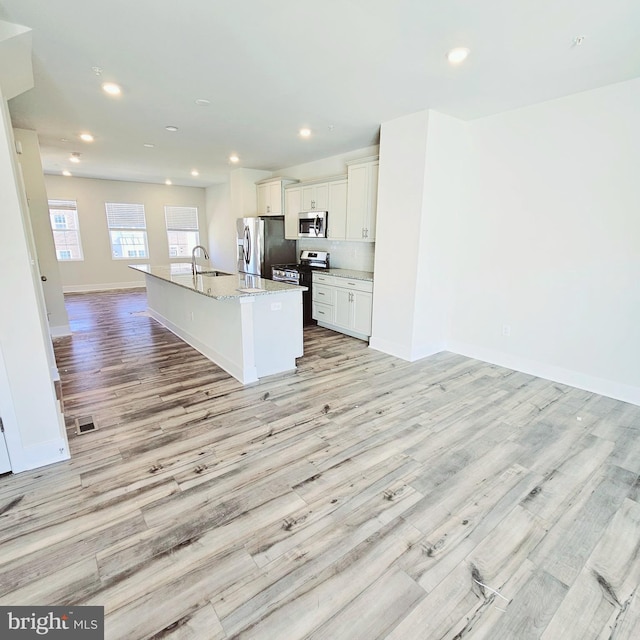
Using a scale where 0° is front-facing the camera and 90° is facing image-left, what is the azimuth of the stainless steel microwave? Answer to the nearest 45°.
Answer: approximately 45°

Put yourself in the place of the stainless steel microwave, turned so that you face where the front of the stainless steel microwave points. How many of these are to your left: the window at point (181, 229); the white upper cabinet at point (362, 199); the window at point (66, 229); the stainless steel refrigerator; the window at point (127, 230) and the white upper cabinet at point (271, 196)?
1

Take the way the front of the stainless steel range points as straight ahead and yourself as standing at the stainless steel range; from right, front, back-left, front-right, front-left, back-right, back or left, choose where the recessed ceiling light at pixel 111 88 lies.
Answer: front

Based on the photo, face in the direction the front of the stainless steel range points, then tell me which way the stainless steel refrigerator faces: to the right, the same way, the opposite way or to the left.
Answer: the same way

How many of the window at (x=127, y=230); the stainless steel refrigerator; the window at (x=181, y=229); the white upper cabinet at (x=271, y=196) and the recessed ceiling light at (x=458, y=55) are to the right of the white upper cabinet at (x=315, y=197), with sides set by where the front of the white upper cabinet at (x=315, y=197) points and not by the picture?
4

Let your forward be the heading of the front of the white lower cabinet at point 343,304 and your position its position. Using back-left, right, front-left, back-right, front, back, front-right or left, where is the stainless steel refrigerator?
right

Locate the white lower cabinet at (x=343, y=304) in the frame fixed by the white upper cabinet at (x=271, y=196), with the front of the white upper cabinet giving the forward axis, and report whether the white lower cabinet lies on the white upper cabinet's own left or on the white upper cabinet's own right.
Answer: on the white upper cabinet's own left

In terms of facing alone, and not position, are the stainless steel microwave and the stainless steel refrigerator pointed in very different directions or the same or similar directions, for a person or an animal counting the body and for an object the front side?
same or similar directions

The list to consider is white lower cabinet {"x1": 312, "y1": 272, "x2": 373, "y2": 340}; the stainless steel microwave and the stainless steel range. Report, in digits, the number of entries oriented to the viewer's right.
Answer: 0

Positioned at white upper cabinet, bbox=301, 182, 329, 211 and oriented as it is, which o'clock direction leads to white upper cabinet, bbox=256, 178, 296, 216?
white upper cabinet, bbox=256, 178, 296, 216 is roughly at 3 o'clock from white upper cabinet, bbox=301, 182, 329, 211.

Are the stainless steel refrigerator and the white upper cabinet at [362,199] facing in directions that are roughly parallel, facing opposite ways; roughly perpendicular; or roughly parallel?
roughly parallel

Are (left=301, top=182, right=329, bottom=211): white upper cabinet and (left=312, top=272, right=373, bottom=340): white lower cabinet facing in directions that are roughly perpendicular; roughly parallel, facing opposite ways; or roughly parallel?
roughly parallel

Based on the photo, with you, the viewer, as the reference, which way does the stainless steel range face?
facing the viewer and to the left of the viewer

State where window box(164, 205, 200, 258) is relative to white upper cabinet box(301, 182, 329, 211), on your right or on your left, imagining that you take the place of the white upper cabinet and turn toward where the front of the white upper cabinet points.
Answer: on your right

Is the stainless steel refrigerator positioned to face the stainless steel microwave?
no

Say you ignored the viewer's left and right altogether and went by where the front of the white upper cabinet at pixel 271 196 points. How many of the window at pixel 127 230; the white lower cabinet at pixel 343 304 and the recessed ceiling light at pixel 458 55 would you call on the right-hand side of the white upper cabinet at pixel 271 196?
1

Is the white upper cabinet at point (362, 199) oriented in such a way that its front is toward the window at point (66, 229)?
no

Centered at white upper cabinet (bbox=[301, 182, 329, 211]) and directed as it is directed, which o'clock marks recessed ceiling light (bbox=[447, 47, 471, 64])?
The recessed ceiling light is roughly at 10 o'clock from the white upper cabinet.

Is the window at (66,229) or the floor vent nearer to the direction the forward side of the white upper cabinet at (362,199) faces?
the floor vent
